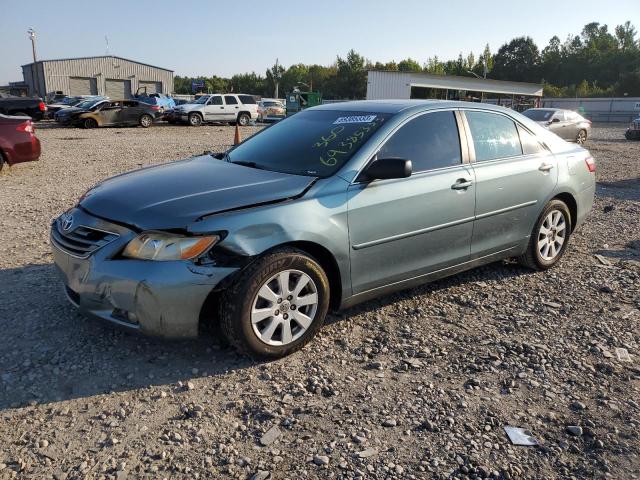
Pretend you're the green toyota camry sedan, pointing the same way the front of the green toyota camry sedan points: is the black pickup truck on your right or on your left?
on your right

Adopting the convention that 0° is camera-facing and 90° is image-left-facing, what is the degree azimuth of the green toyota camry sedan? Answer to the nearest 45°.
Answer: approximately 45°

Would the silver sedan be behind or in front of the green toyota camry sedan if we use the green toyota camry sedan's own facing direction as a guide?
behind

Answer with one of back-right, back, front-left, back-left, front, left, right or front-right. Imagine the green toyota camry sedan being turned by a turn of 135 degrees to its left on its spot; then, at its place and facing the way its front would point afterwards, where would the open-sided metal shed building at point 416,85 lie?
left

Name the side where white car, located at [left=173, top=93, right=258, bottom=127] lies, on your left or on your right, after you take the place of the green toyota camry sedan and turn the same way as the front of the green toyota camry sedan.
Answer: on your right

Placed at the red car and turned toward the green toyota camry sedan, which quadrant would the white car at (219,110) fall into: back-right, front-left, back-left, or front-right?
back-left
